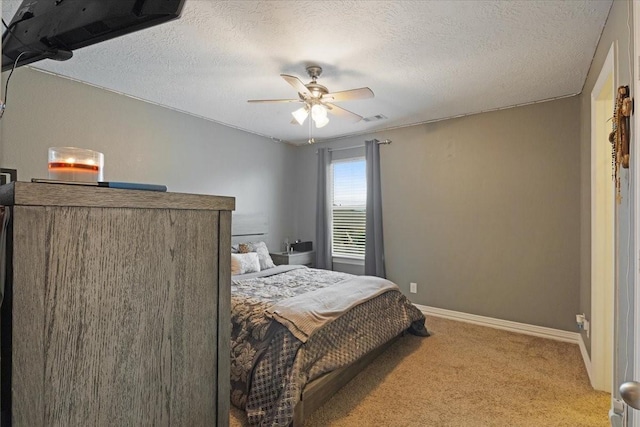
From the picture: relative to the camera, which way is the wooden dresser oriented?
to the viewer's right

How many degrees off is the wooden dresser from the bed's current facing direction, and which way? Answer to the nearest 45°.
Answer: approximately 45° to its right

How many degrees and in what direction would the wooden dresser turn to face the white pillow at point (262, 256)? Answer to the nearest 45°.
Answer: approximately 45° to its left

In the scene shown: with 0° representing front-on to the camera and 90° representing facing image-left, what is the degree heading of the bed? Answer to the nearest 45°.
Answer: approximately 315°

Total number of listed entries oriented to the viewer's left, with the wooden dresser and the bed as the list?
0

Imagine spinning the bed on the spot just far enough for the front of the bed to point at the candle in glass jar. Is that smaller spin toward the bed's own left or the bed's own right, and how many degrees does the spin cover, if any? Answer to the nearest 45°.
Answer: approximately 45° to the bed's own right

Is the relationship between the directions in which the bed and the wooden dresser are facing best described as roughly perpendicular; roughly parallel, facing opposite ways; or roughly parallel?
roughly perpendicular
